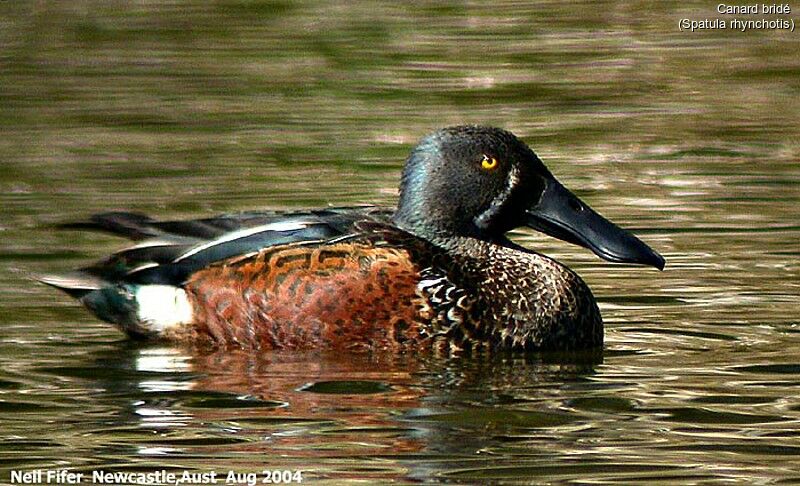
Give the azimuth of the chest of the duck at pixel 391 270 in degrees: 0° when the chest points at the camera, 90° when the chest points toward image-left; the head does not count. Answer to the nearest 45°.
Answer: approximately 270°
